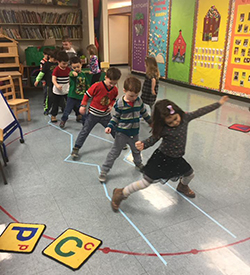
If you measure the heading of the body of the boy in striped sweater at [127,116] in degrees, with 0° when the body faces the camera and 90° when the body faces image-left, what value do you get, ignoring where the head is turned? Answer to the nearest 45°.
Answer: approximately 0°

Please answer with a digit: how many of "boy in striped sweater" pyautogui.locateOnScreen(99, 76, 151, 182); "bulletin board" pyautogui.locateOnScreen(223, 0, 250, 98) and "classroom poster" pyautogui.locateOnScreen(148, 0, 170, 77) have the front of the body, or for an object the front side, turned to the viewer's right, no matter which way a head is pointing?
0

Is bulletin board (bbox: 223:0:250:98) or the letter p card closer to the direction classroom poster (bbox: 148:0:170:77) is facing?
the letter p card

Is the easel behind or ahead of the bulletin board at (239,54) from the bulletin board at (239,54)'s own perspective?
ahead

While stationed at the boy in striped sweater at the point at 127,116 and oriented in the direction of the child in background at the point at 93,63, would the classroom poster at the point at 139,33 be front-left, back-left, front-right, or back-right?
front-right

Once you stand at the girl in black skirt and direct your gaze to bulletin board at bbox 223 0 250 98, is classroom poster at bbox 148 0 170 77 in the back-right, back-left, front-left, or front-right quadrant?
front-left

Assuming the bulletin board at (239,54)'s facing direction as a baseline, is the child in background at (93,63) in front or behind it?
in front

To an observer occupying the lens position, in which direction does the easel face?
facing the viewer and to the right of the viewer

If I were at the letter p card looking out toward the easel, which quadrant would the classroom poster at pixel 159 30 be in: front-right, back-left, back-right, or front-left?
front-right

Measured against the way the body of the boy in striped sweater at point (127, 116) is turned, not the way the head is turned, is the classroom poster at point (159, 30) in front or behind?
behind

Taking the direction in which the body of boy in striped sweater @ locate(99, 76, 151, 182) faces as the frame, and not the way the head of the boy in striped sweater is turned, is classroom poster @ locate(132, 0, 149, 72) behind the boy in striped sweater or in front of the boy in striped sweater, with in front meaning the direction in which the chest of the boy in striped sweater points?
behind

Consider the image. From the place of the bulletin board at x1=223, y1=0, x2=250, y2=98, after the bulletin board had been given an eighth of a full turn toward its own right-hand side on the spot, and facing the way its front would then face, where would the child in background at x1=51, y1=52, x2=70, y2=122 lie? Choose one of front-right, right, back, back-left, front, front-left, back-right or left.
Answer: front-left

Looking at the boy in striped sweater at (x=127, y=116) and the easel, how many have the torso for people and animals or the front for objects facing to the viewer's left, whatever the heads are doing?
0

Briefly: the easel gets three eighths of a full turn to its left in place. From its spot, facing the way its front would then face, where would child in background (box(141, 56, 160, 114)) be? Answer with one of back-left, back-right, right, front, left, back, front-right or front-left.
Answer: right

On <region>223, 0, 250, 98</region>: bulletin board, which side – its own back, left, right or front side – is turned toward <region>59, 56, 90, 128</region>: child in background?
front

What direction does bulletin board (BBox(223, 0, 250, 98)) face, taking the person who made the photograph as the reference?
facing the viewer and to the left of the viewer
